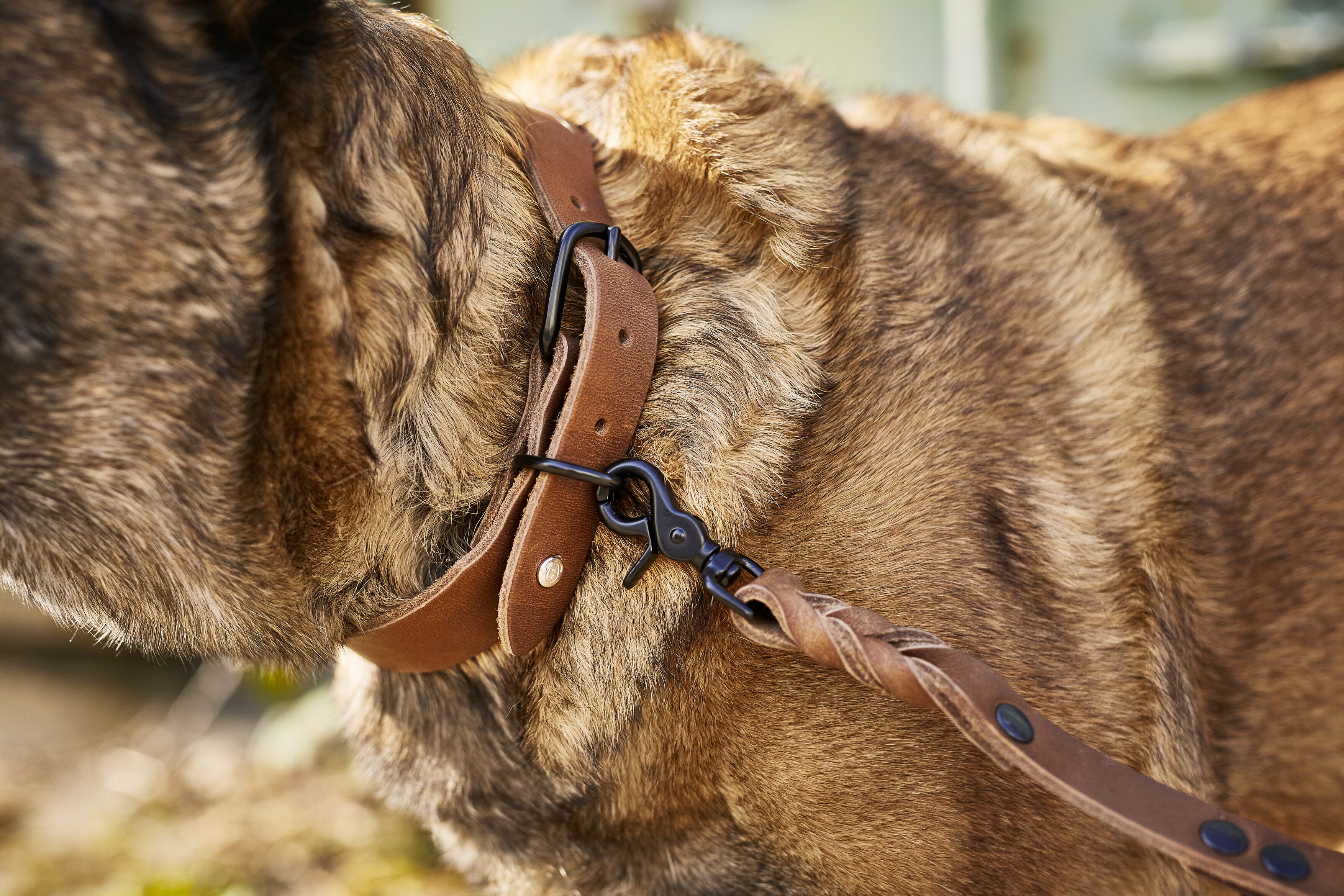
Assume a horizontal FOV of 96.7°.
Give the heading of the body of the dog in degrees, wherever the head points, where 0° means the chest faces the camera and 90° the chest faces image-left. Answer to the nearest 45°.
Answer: approximately 90°
